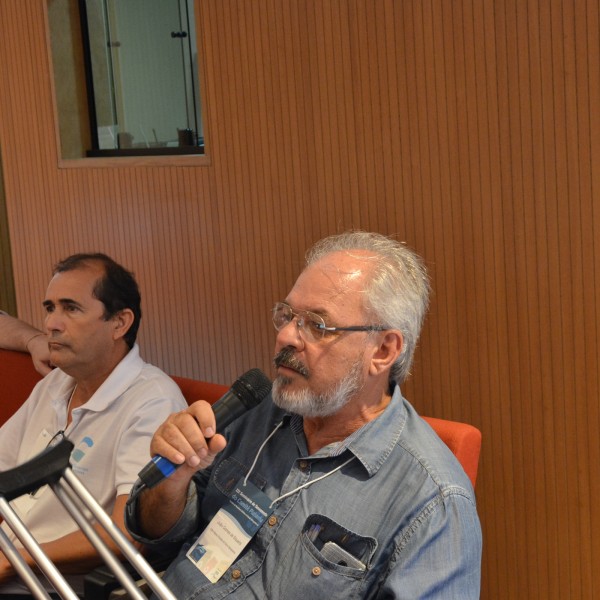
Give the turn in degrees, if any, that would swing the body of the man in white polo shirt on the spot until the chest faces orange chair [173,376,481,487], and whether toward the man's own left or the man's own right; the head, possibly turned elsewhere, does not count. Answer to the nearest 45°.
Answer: approximately 90° to the man's own left

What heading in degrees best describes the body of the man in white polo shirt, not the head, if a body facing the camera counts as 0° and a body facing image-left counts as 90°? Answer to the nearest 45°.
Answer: approximately 45°
